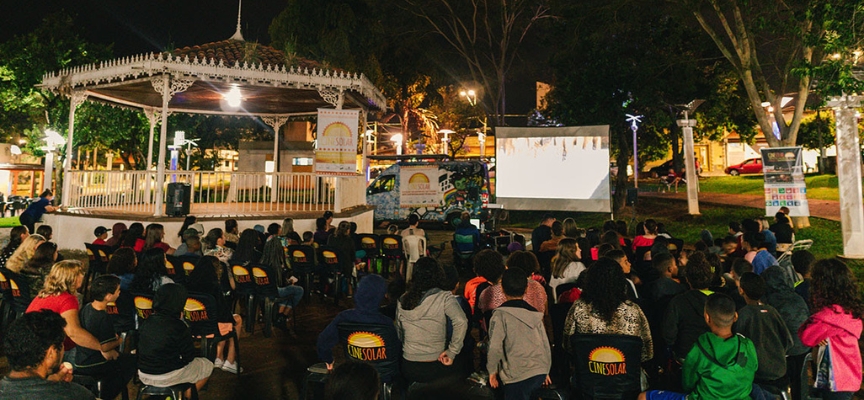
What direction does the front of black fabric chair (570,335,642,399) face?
away from the camera

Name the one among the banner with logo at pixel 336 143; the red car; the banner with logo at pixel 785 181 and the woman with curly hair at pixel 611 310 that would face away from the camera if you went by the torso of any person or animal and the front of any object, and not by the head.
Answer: the woman with curly hair

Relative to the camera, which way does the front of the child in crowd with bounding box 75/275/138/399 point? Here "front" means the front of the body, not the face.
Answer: to the viewer's right

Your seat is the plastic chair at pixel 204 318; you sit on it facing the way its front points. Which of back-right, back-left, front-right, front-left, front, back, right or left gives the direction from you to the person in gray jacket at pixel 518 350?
right

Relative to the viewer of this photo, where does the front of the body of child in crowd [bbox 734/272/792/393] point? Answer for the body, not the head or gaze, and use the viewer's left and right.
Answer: facing away from the viewer

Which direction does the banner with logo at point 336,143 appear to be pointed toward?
toward the camera

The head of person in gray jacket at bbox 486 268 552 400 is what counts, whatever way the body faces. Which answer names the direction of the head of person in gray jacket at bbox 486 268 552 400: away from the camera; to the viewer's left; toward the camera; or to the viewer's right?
away from the camera

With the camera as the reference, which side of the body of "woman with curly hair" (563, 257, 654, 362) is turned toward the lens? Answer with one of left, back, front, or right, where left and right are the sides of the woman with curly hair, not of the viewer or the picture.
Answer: back

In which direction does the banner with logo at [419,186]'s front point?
toward the camera

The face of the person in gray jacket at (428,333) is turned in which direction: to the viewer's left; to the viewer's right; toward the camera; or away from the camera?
away from the camera

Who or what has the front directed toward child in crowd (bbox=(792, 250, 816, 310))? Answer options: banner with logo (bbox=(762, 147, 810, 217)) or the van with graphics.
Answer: the banner with logo
